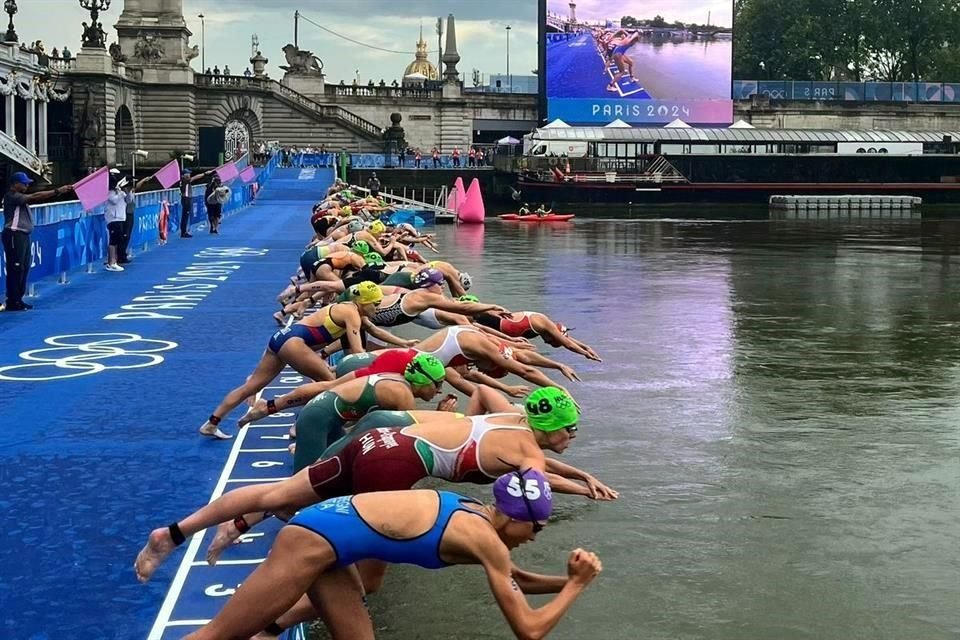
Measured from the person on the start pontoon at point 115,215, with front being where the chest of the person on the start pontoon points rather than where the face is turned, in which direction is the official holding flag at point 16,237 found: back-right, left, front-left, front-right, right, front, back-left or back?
right

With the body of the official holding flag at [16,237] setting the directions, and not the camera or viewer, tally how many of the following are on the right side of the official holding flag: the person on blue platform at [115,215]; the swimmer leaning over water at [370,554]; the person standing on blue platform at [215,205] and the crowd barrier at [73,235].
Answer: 1

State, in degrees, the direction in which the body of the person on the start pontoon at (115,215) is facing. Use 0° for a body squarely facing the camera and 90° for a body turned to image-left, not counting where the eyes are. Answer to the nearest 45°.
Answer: approximately 270°

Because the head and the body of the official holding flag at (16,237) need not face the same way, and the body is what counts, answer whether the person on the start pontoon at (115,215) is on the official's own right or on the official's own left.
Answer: on the official's own left

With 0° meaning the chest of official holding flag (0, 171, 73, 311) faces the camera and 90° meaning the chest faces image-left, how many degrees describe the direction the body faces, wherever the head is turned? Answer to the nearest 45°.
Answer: approximately 270°

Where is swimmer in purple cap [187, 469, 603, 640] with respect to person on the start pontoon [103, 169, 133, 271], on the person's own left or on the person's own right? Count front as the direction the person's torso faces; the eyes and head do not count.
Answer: on the person's own right

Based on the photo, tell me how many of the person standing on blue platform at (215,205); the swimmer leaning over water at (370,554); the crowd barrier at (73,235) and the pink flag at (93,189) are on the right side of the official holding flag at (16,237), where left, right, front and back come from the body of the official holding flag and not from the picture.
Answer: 1

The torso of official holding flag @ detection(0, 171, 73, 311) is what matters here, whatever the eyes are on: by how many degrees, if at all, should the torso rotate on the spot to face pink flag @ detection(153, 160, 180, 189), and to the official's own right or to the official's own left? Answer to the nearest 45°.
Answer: approximately 90° to the official's own left

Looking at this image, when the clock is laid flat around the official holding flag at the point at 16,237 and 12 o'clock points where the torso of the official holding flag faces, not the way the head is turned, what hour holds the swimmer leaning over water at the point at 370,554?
The swimmer leaning over water is roughly at 3 o'clock from the official holding flag.

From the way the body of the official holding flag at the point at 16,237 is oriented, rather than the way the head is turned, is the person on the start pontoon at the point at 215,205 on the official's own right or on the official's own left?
on the official's own left
